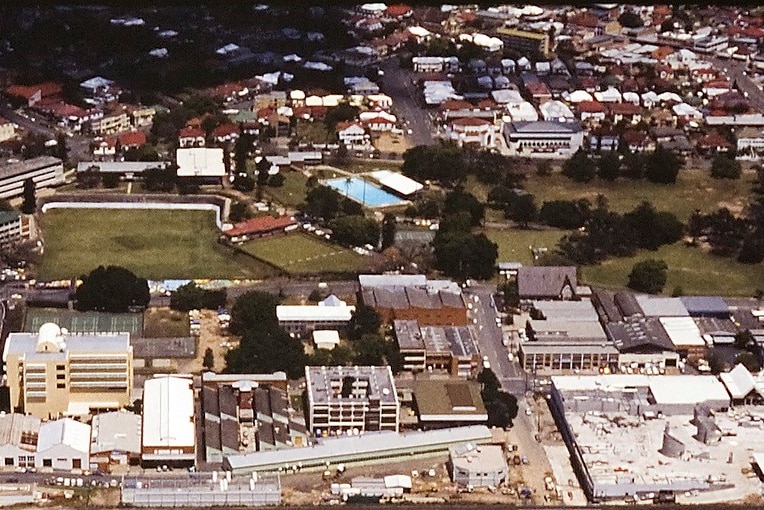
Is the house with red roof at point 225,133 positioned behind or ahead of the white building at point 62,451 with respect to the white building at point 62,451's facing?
behind

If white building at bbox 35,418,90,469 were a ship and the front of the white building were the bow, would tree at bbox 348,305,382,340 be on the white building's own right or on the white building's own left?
on the white building's own left

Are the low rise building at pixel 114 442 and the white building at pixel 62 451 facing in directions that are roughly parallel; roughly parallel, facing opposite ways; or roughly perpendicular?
roughly parallel

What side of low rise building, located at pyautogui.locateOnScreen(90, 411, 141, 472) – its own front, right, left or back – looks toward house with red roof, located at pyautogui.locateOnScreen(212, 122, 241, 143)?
back

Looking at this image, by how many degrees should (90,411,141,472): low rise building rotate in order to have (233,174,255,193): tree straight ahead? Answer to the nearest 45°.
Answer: approximately 180°

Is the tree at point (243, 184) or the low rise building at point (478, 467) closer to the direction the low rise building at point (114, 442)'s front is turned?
the low rise building

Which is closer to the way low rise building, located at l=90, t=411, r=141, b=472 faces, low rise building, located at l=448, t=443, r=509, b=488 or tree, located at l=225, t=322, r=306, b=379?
the low rise building

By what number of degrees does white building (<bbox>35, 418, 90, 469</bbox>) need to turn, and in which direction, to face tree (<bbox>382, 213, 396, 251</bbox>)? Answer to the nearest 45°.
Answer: approximately 135° to its left

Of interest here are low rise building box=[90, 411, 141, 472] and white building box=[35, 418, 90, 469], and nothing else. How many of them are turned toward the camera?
2

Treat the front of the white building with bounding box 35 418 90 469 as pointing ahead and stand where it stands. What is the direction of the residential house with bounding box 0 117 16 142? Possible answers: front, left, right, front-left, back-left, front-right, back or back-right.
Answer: back

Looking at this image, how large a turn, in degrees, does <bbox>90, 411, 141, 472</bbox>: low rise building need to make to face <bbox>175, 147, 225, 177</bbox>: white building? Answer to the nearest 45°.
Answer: approximately 180°

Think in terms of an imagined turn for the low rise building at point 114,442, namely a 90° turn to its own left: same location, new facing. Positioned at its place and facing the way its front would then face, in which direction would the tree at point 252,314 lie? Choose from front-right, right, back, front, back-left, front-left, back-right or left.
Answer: front-left

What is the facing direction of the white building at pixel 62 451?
toward the camera

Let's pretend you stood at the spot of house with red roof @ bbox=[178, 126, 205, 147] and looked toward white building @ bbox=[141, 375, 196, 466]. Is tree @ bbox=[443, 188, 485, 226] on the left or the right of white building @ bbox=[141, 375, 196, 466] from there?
left
